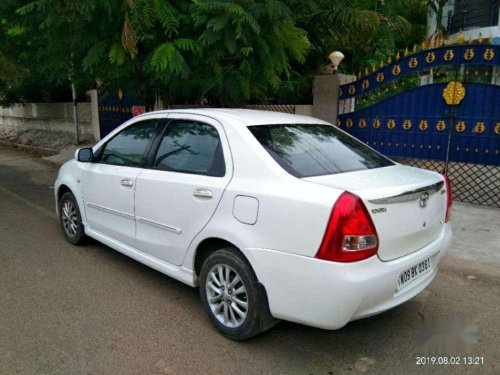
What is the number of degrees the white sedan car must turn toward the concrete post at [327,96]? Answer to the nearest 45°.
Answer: approximately 45° to its right

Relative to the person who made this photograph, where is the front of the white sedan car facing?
facing away from the viewer and to the left of the viewer

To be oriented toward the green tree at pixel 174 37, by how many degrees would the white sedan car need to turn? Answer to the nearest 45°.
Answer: approximately 45° to its right

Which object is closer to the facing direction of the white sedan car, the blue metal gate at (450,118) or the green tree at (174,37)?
the green tree

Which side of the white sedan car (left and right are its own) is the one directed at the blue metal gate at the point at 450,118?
right
